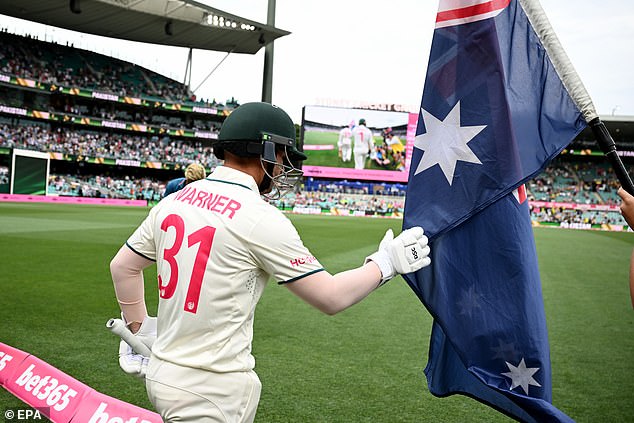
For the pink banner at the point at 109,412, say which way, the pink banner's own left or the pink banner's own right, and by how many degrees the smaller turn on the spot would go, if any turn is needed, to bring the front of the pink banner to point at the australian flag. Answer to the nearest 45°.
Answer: approximately 45° to the pink banner's own left

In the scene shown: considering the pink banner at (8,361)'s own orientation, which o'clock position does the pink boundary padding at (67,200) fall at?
The pink boundary padding is roughly at 6 o'clock from the pink banner.

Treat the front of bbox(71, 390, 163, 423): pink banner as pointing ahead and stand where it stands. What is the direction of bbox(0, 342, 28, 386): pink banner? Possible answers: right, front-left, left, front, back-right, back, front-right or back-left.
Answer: back-right

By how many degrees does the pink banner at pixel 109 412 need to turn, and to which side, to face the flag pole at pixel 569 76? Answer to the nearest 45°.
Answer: approximately 45° to its left

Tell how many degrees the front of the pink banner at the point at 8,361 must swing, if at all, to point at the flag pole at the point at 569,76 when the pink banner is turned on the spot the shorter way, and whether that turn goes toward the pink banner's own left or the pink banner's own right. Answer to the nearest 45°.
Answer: approximately 45° to the pink banner's own left

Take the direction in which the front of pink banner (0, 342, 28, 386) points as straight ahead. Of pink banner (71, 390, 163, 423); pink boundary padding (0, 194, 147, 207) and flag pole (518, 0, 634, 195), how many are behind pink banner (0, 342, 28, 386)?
1

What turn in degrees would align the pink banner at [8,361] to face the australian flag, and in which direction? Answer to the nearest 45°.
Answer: approximately 45° to its left

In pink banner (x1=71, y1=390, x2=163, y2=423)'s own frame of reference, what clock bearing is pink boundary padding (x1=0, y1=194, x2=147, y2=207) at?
The pink boundary padding is roughly at 6 o'clock from the pink banner.

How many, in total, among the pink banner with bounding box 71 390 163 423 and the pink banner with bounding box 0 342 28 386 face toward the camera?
2

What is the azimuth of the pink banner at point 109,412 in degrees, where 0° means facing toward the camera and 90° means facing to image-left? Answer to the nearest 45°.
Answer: approximately 0°
